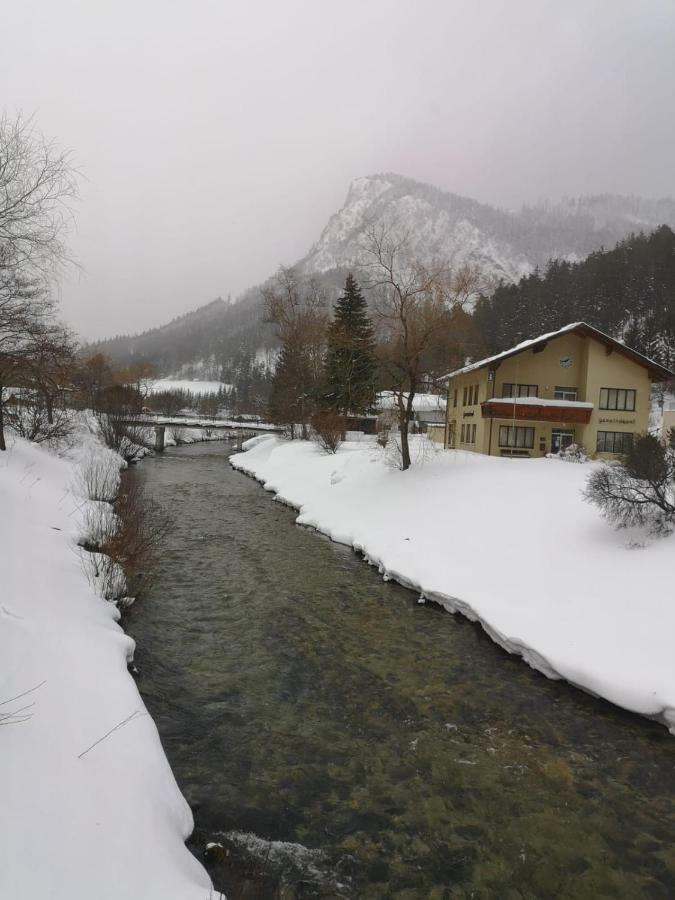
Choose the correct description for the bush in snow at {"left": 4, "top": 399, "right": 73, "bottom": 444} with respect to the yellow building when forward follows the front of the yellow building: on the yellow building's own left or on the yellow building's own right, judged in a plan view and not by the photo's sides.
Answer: on the yellow building's own right

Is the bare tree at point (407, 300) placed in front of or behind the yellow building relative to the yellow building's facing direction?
in front

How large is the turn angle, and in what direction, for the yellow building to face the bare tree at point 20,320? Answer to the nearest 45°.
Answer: approximately 45° to its right

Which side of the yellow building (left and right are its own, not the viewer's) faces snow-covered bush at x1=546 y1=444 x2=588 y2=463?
front

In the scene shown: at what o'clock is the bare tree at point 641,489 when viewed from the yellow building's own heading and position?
The bare tree is roughly at 12 o'clock from the yellow building.

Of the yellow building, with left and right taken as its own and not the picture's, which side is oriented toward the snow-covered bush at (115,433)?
right

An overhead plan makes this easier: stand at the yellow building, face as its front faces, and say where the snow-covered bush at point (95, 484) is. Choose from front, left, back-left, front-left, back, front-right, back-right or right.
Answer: front-right

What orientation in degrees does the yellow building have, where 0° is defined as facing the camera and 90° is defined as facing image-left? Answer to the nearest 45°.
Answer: approximately 0°
